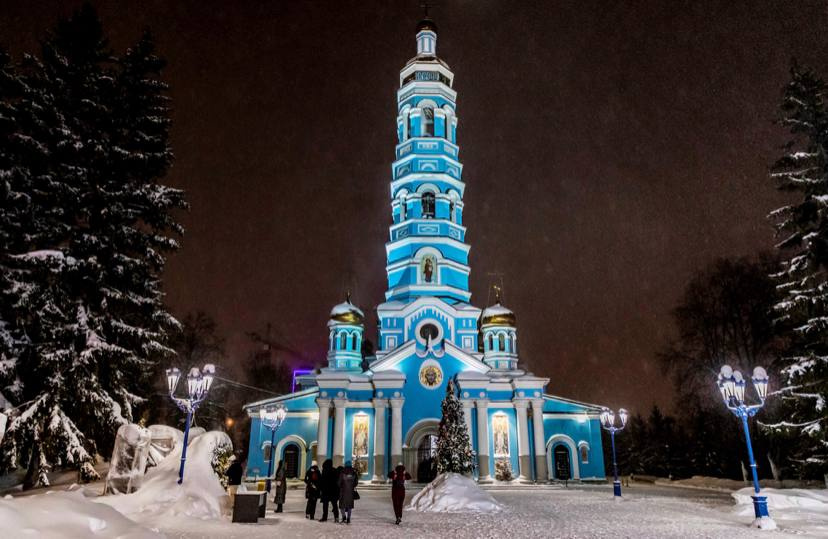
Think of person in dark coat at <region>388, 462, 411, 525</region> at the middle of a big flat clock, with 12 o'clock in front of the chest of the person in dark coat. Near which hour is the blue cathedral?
The blue cathedral is roughly at 12 o'clock from the person in dark coat.

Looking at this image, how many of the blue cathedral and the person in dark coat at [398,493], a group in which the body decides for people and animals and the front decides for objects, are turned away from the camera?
1

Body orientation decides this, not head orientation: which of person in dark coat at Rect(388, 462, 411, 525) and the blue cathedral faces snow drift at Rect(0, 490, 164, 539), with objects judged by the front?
the blue cathedral

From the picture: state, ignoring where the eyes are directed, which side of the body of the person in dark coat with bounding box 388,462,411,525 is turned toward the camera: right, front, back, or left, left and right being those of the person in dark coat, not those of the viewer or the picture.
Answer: back

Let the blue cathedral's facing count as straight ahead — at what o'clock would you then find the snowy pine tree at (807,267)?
The snowy pine tree is roughly at 11 o'clock from the blue cathedral.

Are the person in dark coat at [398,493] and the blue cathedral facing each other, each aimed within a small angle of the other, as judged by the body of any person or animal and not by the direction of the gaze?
yes

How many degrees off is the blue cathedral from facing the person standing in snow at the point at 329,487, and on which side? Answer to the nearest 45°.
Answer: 0° — it already faces them

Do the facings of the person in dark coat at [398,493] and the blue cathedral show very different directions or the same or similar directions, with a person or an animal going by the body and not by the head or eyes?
very different directions

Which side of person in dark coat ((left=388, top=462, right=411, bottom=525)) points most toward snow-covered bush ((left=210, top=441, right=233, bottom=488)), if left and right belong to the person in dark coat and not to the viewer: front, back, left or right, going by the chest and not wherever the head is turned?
left

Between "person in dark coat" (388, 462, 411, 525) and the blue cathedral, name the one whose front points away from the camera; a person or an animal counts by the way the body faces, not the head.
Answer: the person in dark coat

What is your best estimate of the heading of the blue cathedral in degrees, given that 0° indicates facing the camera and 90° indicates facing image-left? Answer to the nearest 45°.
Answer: approximately 0°
